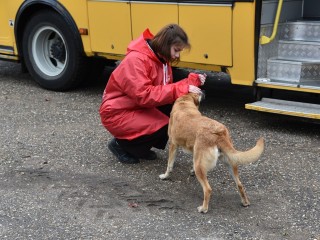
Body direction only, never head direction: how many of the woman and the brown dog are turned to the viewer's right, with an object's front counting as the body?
1

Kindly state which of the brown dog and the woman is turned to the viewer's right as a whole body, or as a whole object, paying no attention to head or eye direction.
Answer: the woman

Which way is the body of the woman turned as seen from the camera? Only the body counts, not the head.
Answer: to the viewer's right

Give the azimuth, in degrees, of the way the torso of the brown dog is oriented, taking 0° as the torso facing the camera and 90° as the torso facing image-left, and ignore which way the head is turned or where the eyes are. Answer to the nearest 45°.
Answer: approximately 135°

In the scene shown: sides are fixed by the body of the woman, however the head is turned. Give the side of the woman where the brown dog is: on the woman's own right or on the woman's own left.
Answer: on the woman's own right

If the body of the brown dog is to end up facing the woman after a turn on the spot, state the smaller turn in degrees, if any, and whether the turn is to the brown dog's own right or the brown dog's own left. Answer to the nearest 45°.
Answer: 0° — it already faces them

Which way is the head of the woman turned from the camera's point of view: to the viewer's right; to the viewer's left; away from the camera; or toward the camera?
to the viewer's right
